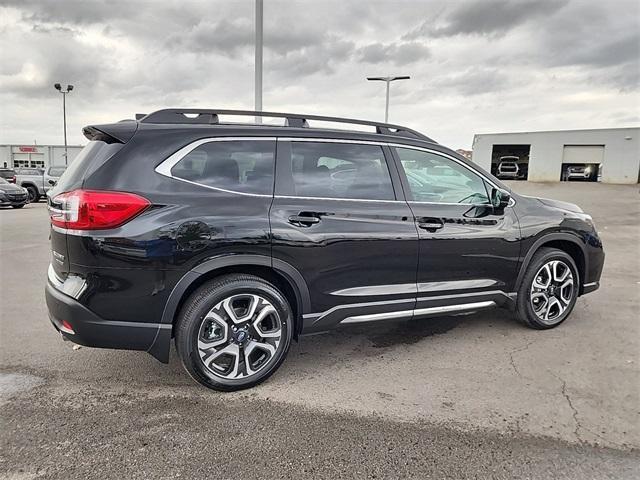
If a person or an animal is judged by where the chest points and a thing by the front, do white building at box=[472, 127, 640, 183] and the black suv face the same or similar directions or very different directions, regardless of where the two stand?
very different directions

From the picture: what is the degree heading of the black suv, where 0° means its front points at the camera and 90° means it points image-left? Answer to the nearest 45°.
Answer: approximately 225°

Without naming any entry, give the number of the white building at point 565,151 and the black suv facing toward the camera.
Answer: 1

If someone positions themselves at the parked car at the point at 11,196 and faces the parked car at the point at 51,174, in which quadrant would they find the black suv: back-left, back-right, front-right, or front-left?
back-right

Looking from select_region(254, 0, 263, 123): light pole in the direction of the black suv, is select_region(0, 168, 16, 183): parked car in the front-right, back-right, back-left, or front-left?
back-right

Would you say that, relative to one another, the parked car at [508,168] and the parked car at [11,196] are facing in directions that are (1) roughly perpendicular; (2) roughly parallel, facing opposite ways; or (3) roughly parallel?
roughly perpendicular
